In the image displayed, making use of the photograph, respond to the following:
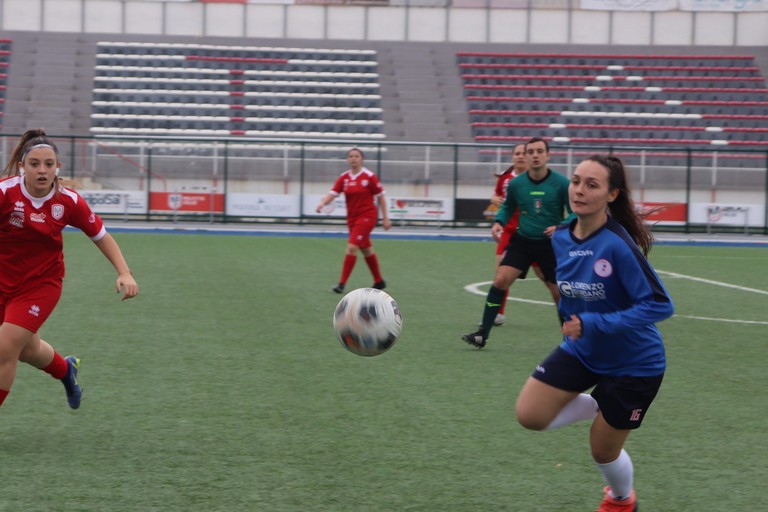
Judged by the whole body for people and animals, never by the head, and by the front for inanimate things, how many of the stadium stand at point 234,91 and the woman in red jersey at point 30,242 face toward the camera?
2

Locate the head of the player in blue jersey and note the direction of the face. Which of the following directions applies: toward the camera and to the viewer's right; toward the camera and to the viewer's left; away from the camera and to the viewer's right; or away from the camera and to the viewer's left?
toward the camera and to the viewer's left

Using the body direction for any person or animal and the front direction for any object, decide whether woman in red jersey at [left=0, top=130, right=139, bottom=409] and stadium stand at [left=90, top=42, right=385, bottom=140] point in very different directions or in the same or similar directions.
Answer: same or similar directions

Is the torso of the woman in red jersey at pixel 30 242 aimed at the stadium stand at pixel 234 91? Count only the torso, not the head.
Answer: no

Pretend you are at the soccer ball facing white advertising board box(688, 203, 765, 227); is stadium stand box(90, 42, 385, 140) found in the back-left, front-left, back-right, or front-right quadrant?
front-left

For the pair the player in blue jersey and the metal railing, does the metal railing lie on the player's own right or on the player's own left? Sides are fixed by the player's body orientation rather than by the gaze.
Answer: on the player's own right

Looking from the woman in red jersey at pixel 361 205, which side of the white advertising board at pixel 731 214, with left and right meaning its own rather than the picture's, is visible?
front

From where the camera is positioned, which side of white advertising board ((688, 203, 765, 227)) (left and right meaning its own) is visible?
front

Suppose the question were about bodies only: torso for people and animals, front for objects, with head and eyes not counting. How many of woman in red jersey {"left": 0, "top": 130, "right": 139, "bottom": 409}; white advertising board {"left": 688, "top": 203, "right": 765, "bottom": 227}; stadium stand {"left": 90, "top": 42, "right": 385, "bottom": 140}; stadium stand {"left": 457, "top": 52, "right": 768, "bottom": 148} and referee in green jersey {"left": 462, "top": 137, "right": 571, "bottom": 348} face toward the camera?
5

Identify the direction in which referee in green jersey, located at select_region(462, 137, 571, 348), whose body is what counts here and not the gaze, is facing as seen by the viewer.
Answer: toward the camera

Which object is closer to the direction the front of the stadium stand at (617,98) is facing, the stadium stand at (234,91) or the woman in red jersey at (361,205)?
the woman in red jersey

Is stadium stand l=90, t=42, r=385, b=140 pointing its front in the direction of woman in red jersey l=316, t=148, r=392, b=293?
yes

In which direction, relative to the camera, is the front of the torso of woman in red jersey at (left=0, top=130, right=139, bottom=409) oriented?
toward the camera

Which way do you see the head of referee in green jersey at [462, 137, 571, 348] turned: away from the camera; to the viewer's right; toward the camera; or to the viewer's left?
toward the camera

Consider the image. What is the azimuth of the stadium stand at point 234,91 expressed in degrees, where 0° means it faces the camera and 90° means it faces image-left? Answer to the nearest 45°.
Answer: approximately 0°

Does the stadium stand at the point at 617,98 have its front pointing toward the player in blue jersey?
yes

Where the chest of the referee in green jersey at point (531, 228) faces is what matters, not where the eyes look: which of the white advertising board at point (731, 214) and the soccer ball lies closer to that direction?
the soccer ball

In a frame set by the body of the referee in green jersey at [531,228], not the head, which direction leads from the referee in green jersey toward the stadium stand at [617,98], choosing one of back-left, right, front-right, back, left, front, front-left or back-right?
back

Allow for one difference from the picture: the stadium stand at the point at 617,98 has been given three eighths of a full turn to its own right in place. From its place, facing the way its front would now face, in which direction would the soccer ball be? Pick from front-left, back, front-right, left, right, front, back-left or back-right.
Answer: back-left

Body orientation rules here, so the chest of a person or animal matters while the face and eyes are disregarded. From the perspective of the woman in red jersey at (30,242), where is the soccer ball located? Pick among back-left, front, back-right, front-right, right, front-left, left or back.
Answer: left
